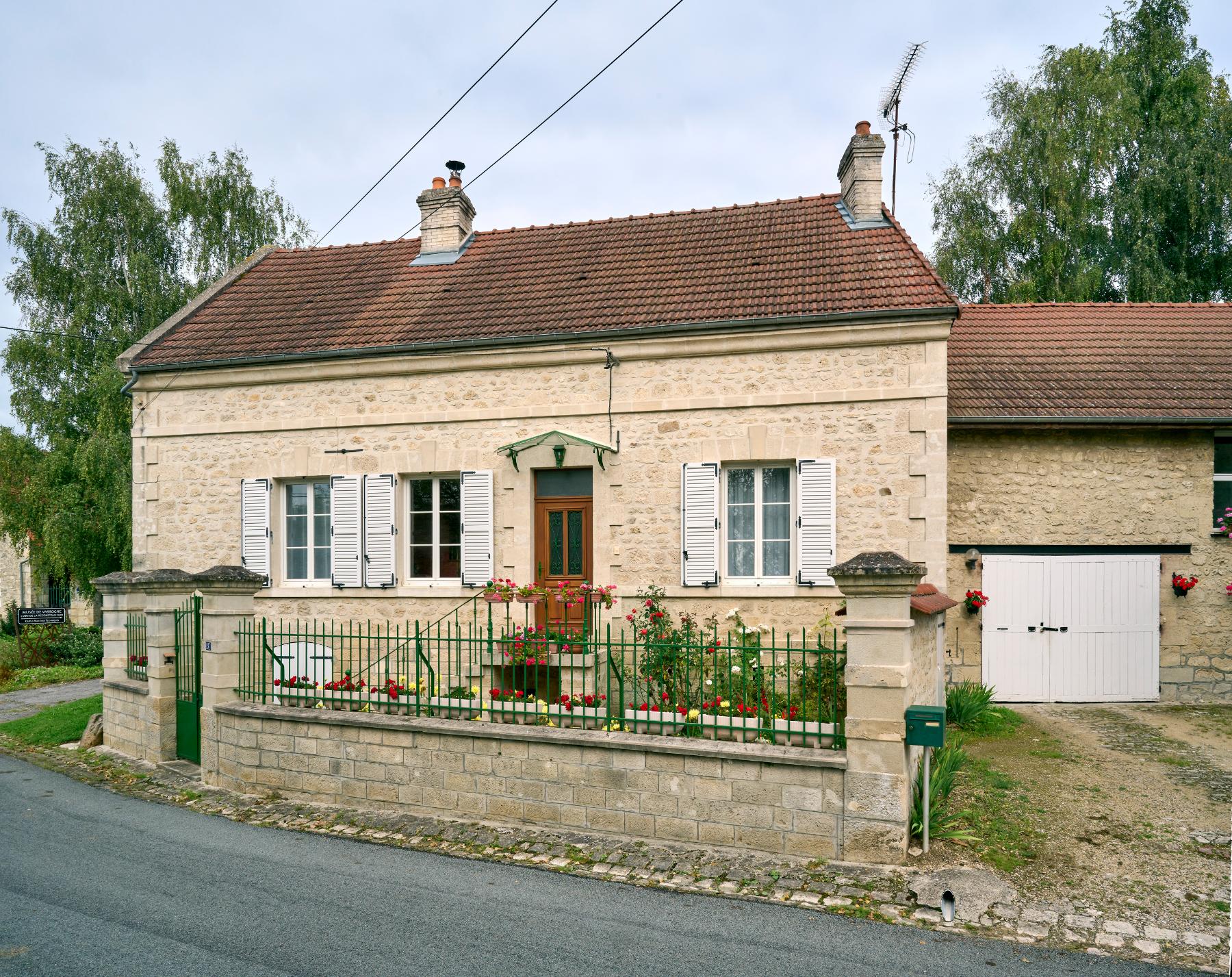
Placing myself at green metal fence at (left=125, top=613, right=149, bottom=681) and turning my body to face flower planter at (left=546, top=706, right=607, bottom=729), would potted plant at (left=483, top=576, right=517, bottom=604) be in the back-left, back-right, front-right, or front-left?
front-left

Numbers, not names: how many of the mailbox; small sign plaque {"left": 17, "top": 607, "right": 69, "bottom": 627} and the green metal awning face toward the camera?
3

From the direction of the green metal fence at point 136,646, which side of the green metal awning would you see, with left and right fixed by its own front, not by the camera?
right

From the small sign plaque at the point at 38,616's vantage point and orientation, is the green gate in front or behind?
in front

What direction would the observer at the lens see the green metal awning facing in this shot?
facing the viewer

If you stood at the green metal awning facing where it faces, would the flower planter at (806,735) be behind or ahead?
ahead

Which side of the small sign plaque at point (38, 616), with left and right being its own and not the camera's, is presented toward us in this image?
front

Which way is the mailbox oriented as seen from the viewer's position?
toward the camera
